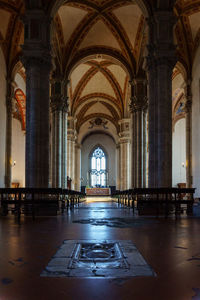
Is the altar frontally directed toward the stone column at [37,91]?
yes

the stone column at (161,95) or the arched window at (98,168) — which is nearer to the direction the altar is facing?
the stone column

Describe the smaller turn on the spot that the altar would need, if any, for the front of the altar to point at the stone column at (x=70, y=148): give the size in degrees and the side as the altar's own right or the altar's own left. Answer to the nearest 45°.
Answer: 0° — it already faces it

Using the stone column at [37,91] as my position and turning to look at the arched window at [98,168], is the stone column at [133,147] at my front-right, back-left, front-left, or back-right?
front-right

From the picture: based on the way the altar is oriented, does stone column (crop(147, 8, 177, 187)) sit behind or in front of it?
in front

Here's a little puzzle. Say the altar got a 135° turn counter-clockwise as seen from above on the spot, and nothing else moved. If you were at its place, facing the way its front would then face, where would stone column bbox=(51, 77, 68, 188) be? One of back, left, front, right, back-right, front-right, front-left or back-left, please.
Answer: back-right

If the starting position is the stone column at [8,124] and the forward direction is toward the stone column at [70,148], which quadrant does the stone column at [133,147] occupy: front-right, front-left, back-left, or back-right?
front-right

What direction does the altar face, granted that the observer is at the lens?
facing the viewer

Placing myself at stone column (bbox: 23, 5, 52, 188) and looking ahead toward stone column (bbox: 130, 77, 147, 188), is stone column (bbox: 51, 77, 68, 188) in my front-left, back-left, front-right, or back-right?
front-left

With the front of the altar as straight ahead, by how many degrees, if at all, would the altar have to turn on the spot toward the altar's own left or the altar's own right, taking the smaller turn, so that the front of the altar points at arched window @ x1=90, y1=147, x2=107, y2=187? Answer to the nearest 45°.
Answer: approximately 180°

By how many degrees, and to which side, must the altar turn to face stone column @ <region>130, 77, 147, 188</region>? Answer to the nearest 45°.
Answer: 0° — it already faces it

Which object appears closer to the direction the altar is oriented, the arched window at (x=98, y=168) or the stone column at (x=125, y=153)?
the stone column

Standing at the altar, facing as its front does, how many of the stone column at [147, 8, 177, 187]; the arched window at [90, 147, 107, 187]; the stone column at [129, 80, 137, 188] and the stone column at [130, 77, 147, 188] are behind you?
1

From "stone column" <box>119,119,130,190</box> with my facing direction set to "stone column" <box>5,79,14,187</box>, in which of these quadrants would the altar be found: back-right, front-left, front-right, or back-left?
back-right
